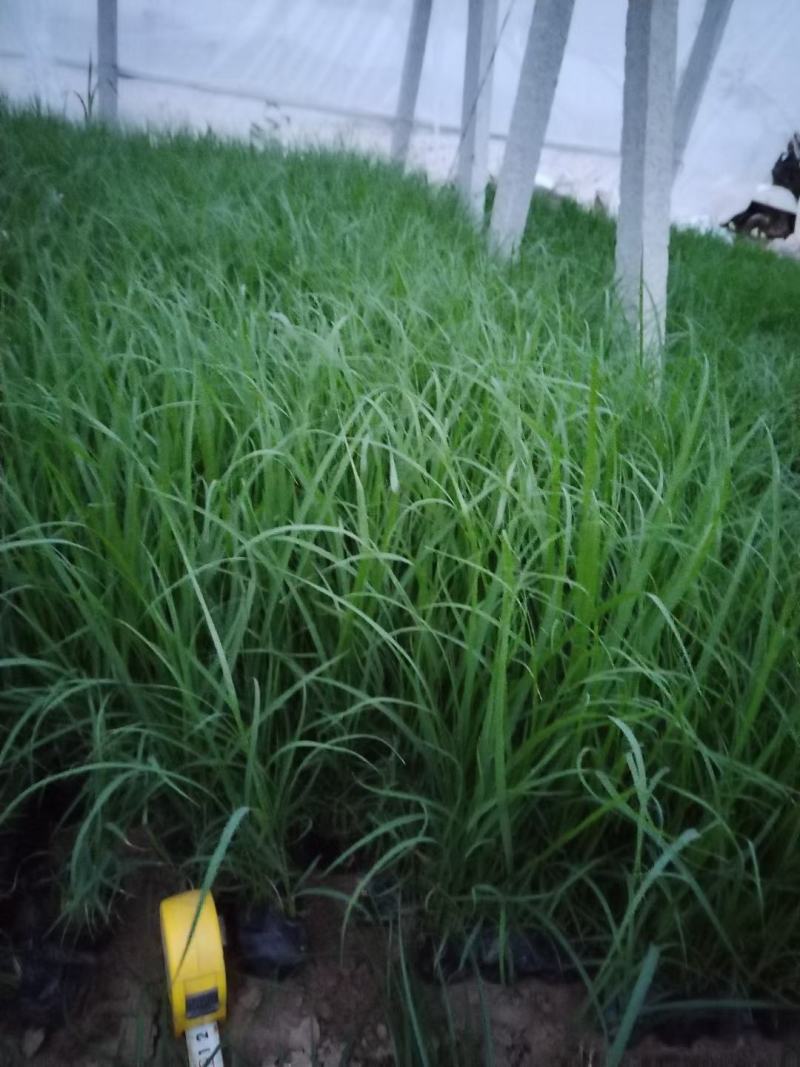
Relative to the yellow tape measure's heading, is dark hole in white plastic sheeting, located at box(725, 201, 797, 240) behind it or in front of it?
behind

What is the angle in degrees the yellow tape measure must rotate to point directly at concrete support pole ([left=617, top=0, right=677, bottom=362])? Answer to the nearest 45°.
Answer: approximately 135° to its left

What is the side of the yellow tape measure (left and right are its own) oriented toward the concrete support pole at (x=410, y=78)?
back

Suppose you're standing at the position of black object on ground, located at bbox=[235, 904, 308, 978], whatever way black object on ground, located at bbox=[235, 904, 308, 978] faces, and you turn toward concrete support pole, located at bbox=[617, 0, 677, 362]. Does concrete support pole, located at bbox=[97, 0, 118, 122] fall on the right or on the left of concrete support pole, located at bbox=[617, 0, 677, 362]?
left

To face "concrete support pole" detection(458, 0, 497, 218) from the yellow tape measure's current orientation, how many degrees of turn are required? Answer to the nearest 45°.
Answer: approximately 180°

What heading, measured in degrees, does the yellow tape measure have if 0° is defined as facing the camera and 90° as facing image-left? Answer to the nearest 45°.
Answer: approximately 0°

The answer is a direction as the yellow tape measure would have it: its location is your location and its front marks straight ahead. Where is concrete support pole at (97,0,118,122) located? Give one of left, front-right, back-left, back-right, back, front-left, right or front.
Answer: back

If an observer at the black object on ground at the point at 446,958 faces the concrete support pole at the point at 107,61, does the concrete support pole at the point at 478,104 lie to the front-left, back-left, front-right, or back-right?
front-right
